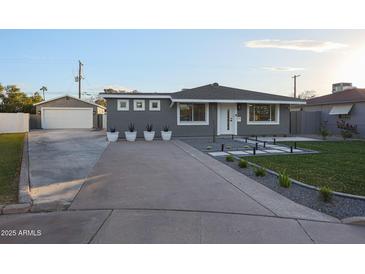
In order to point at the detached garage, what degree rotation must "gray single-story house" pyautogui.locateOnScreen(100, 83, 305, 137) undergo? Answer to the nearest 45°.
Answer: approximately 135° to its right

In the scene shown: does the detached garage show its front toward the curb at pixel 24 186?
yes

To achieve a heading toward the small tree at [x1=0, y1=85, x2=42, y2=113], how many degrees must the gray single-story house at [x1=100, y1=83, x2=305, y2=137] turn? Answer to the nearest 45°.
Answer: approximately 135° to its right

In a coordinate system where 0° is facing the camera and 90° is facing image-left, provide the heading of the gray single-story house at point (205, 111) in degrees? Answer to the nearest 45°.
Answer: approximately 0°

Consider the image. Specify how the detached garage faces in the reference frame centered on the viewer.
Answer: facing the viewer

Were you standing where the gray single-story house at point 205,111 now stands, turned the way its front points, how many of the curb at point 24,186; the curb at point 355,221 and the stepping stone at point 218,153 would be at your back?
0

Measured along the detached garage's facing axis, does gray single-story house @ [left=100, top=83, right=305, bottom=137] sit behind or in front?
in front

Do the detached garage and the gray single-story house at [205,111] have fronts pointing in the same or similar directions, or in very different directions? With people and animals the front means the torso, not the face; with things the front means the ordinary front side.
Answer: same or similar directions

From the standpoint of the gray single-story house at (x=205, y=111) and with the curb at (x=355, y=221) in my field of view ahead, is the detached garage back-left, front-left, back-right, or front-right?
back-right

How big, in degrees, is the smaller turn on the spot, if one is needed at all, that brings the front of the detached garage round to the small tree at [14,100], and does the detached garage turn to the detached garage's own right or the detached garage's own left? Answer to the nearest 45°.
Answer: approximately 135° to the detached garage's own right

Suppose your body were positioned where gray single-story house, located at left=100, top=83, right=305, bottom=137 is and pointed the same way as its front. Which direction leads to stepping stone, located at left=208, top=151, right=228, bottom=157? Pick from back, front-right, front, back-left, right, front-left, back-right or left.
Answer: front

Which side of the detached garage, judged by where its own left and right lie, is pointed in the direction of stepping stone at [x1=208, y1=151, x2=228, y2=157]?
front

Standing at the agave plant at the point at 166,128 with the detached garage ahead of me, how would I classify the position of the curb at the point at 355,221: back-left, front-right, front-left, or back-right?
back-left

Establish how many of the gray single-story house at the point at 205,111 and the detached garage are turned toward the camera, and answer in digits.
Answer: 2

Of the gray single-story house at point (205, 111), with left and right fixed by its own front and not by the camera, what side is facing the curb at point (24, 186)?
front
